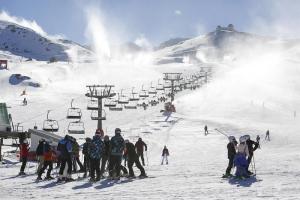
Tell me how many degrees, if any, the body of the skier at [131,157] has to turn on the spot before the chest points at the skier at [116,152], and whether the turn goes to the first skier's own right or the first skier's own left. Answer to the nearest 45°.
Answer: approximately 45° to the first skier's own left
